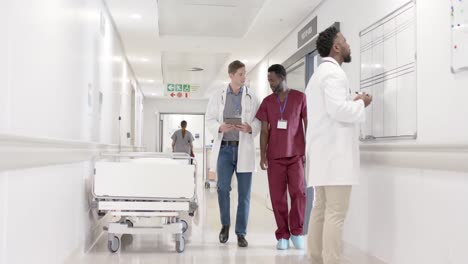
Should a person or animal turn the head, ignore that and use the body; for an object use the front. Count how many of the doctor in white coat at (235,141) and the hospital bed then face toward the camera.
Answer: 2

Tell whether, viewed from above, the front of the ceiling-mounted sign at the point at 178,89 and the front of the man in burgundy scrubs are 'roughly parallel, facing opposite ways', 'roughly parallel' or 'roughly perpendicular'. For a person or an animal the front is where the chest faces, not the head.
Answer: roughly parallel

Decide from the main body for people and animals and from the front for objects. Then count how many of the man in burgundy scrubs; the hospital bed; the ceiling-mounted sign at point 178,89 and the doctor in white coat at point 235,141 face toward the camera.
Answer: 4

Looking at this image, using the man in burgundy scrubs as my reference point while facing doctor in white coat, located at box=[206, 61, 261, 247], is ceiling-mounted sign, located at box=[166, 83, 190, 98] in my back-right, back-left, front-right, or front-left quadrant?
front-right

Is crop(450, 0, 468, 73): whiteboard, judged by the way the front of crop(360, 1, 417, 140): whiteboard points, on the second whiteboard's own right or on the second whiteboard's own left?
on the second whiteboard's own left

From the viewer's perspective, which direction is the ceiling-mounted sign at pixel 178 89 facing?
toward the camera

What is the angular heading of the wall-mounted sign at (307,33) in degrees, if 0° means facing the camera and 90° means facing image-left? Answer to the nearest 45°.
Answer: approximately 45°

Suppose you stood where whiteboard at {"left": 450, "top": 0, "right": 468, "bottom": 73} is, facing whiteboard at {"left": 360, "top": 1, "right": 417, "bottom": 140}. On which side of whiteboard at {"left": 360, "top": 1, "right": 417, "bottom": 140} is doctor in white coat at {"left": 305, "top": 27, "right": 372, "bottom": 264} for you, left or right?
left

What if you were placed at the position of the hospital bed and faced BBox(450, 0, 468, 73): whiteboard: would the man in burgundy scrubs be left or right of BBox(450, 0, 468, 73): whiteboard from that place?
left

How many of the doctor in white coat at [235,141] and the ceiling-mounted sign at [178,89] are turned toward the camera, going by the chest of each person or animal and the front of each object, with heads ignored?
2

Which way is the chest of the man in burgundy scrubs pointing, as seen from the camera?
toward the camera

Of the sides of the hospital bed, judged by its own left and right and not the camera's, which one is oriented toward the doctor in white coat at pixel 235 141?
left

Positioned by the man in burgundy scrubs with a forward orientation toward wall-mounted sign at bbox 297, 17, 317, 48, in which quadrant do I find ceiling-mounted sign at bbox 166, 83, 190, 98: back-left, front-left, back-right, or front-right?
front-left

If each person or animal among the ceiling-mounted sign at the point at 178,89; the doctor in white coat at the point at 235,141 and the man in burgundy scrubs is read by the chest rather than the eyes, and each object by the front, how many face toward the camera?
3

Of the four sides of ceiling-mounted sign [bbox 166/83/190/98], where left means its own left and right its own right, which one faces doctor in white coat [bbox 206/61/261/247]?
front

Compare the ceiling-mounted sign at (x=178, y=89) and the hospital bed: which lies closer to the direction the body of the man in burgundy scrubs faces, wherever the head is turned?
the hospital bed

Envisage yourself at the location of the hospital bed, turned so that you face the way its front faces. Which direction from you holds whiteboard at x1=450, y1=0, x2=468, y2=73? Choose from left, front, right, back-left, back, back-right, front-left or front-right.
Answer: front-left

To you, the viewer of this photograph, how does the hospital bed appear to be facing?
facing the viewer

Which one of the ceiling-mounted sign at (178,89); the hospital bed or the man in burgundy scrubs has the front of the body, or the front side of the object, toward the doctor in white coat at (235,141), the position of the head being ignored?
the ceiling-mounted sign

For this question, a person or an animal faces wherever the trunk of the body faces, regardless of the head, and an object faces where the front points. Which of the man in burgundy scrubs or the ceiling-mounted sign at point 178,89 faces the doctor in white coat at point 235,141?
the ceiling-mounted sign
